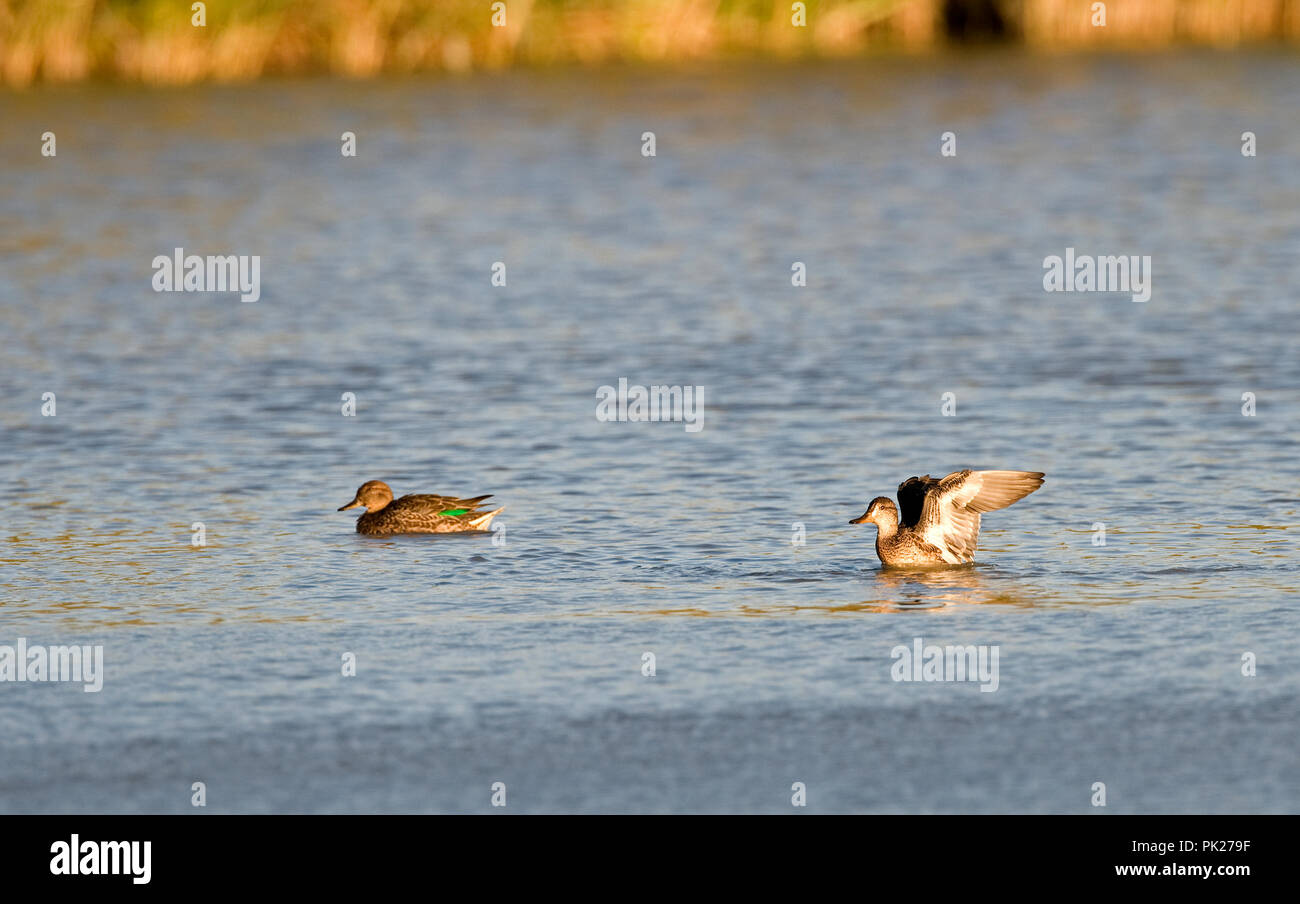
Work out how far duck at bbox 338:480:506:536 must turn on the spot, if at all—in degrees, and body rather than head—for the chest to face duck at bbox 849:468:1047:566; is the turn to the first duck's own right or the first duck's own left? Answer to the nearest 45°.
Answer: approximately 135° to the first duck's own left

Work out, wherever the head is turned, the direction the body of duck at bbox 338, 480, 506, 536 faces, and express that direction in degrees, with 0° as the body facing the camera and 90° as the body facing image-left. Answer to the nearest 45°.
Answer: approximately 90°
